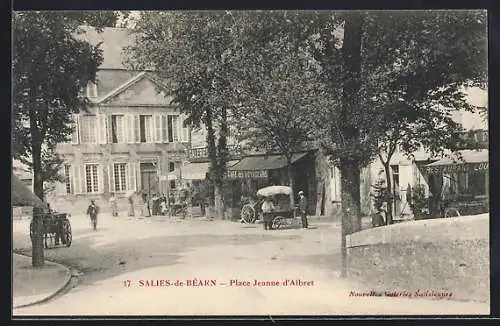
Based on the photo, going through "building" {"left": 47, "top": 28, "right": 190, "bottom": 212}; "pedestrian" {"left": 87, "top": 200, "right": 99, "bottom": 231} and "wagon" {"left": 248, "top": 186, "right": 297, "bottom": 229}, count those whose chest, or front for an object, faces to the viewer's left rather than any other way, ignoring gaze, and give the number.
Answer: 1

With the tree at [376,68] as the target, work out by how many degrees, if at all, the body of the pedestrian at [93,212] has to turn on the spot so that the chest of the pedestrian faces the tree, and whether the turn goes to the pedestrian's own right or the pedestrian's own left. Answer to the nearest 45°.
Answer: approximately 90° to the pedestrian's own left

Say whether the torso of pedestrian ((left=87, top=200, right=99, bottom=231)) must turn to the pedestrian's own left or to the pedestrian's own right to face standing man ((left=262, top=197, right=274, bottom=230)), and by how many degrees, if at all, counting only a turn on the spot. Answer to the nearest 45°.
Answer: approximately 90° to the pedestrian's own left

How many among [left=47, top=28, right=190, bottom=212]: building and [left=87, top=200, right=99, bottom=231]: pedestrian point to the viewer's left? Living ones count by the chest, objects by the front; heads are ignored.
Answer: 0

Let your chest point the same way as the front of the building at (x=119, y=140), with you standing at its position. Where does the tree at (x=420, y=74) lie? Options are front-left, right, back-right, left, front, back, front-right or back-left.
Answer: left

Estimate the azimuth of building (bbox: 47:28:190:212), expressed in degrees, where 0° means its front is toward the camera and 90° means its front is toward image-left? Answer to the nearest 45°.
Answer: approximately 0°

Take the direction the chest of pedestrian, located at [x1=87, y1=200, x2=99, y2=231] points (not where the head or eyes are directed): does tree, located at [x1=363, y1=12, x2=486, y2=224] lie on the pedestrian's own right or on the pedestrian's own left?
on the pedestrian's own left

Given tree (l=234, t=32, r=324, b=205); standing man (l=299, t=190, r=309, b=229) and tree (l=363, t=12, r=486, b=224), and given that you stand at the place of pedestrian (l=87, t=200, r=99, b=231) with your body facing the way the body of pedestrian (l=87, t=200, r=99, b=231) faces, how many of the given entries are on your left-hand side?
3

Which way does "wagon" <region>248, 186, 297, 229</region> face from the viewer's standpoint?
to the viewer's left
